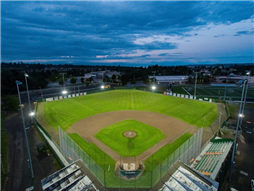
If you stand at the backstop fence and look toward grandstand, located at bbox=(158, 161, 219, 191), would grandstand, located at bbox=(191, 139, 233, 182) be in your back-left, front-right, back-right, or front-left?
front-left

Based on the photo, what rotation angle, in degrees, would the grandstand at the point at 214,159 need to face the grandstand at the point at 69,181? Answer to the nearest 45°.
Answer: approximately 90° to its left

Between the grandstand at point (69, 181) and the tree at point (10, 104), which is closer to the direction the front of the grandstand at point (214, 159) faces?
the tree

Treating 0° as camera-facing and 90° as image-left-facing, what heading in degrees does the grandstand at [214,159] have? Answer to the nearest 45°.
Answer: approximately 135°

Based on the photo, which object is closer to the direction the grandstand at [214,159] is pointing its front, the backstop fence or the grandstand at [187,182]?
the backstop fence

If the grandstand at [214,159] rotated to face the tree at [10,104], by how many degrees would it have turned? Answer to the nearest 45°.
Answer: approximately 45° to its left

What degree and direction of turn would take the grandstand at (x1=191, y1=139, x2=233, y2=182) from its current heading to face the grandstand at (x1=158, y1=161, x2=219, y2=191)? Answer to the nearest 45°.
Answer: approximately 135° to its left
